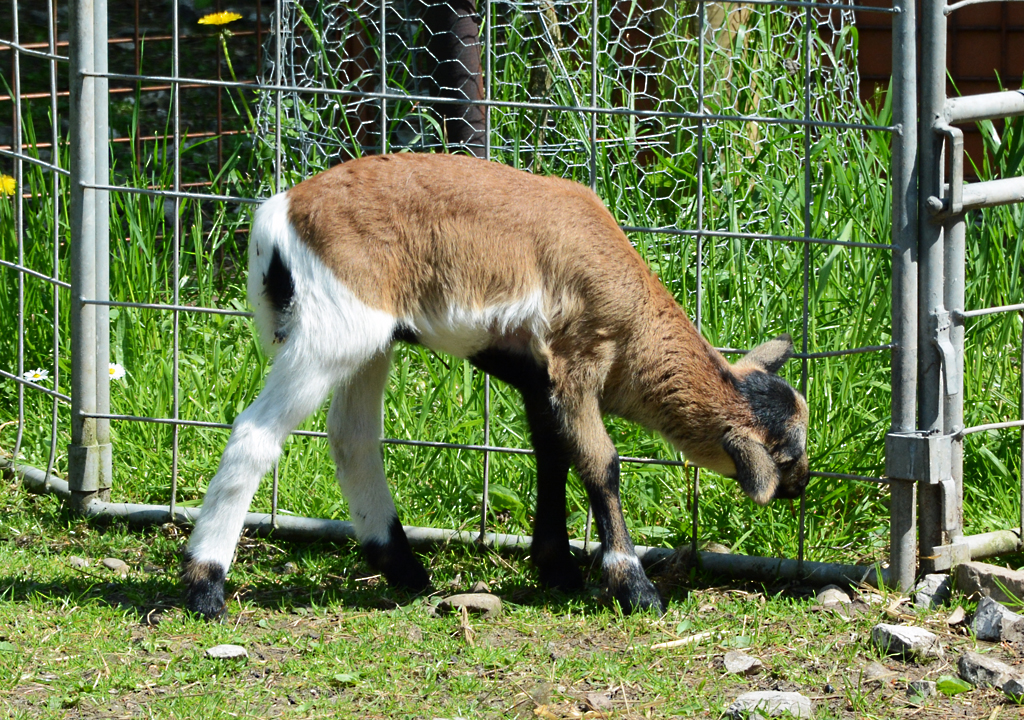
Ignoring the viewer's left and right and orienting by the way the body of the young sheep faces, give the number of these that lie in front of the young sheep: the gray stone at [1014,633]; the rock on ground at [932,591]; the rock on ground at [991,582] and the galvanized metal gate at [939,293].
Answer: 4

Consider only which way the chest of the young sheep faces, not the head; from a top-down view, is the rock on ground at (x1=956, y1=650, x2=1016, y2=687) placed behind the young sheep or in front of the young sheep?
in front

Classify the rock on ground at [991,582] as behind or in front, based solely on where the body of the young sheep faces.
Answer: in front

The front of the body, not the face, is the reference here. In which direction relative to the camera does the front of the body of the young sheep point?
to the viewer's right

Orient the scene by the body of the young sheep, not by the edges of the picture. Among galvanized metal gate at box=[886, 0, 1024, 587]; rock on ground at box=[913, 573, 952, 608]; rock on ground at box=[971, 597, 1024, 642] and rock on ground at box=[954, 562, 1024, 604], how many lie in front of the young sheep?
4

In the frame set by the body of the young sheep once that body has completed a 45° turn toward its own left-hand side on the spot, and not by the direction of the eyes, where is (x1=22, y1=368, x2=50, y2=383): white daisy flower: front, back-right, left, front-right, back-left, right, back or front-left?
left

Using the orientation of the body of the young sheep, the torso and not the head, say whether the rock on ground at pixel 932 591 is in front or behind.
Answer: in front

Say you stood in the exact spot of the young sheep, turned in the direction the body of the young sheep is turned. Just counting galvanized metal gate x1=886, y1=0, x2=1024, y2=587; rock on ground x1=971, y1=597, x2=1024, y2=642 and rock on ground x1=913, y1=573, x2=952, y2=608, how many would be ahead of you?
3
